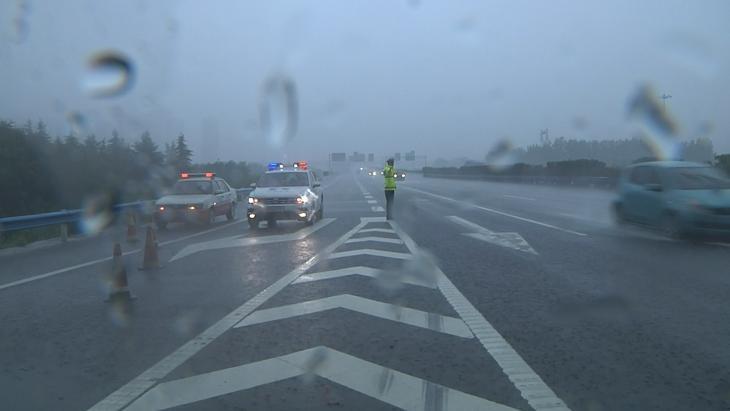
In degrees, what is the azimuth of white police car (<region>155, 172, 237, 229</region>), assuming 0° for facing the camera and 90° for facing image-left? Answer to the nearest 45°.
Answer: approximately 45°

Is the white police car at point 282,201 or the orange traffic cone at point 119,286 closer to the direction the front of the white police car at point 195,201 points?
the orange traffic cone

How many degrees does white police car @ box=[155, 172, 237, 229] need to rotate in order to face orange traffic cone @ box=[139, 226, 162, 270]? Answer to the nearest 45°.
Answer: approximately 45° to its left

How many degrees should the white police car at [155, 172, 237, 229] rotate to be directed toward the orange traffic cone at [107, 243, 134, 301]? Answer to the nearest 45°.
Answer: approximately 45° to its left

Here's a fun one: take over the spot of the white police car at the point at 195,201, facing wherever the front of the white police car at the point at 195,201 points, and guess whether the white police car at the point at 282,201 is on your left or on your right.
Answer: on your left

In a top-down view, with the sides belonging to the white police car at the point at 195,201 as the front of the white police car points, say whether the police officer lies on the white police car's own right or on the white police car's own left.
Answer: on the white police car's own left

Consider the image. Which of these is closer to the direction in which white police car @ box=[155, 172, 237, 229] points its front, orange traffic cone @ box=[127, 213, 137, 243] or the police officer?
the orange traffic cone
